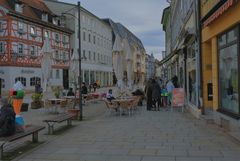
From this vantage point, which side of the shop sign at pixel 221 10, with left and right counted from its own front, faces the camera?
left

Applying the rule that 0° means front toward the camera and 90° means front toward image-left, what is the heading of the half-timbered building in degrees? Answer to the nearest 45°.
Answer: approximately 315°

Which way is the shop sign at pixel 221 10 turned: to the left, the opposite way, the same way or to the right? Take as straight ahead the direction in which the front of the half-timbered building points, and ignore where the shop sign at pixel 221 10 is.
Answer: the opposite way

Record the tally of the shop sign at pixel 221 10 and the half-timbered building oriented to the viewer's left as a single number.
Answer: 1
